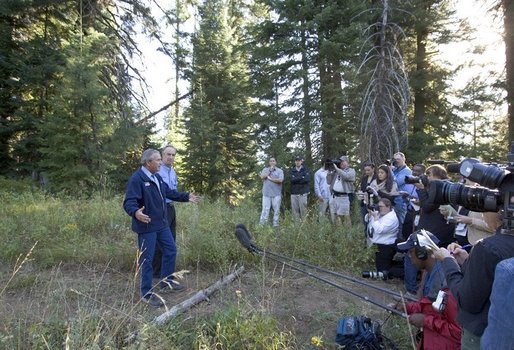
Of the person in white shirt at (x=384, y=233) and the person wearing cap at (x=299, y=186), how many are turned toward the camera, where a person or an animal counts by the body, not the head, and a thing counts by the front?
1

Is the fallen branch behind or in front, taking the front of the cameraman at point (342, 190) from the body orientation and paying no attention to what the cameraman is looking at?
in front

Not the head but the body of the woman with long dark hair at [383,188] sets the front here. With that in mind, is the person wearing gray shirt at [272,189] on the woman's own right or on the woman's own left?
on the woman's own right

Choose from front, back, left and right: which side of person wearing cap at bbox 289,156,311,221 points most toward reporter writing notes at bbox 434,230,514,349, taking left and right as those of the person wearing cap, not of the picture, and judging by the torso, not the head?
front

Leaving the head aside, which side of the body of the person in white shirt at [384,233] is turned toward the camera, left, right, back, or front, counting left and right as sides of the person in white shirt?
left

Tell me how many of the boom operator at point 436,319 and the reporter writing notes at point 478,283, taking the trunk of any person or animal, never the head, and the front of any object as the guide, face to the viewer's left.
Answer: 2

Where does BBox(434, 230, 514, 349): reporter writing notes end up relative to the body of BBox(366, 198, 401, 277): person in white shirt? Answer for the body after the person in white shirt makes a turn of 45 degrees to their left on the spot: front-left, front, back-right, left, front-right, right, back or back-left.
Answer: front-left

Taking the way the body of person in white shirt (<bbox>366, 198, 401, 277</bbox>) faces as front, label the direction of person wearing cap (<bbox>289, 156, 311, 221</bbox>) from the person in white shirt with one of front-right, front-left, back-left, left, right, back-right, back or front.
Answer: front-right

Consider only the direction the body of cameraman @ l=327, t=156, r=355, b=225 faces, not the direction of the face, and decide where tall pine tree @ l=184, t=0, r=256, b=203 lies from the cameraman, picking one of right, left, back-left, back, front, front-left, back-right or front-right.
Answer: right
